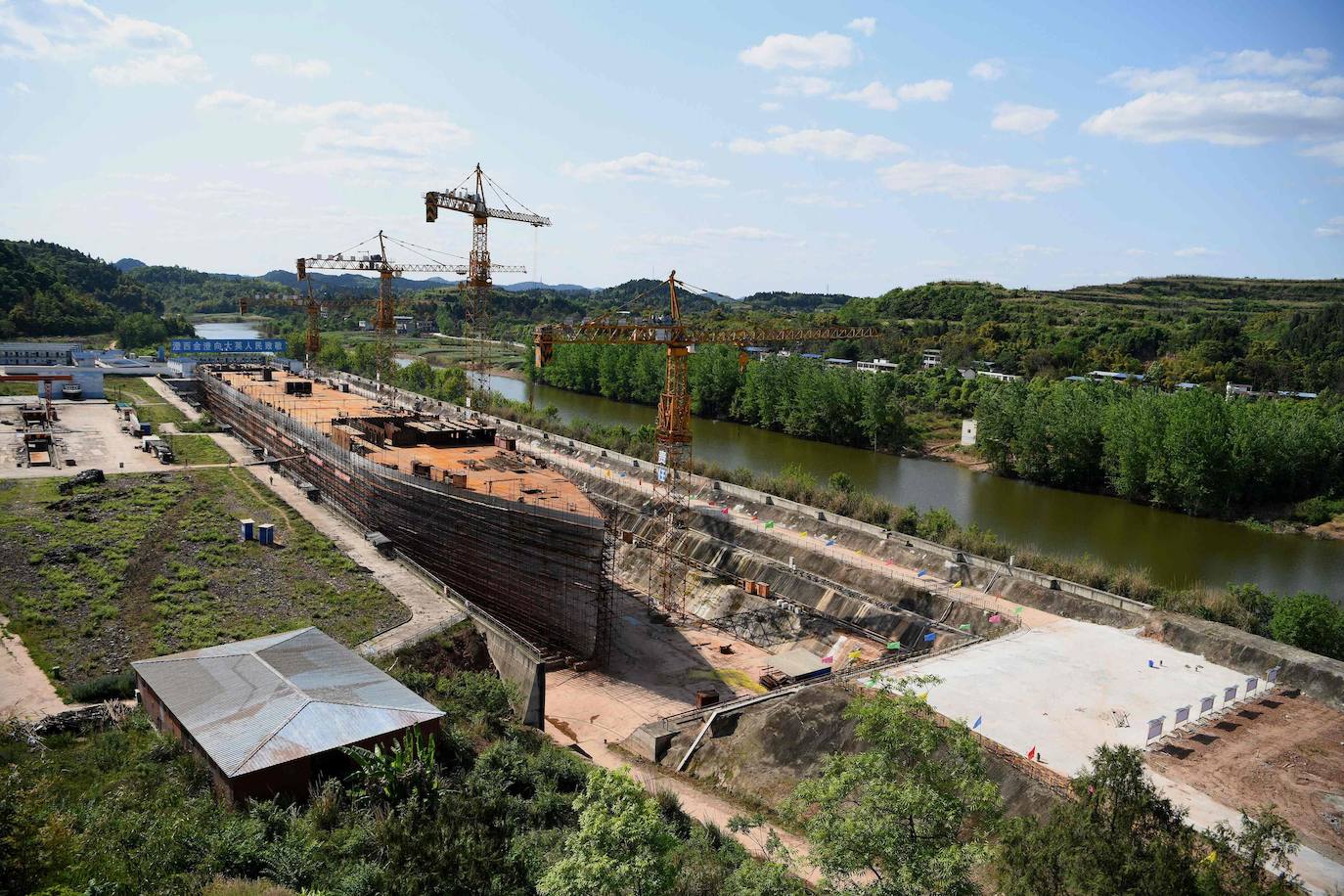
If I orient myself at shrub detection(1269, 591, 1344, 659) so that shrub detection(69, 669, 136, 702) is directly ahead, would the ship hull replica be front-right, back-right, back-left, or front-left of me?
front-right

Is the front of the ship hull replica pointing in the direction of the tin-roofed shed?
no

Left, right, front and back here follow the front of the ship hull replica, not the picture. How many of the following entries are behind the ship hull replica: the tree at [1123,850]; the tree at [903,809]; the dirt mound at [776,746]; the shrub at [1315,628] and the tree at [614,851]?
0

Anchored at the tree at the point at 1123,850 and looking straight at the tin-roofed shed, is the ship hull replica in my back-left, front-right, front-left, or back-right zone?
front-right

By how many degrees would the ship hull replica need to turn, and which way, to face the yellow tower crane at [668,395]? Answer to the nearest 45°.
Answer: approximately 90° to its left

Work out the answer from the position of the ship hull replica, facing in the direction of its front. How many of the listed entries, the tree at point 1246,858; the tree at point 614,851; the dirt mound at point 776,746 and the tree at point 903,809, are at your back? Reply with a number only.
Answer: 0

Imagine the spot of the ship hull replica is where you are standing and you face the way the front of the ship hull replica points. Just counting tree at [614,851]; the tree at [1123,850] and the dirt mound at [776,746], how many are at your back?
0

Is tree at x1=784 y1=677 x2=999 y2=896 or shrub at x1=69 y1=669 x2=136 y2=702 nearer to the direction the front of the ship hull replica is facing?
the tree

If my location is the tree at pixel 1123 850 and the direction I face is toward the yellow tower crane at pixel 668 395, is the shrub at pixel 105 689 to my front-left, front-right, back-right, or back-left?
front-left

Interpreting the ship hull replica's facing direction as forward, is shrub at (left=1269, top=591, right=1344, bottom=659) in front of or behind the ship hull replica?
in front

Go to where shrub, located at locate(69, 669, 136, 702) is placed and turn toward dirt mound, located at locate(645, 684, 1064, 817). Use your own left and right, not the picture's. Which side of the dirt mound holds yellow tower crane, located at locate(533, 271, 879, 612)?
left

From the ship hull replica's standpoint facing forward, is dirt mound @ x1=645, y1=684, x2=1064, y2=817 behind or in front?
in front
